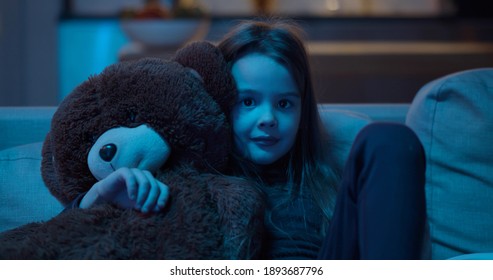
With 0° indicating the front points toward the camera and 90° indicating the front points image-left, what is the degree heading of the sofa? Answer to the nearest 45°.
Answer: approximately 0°

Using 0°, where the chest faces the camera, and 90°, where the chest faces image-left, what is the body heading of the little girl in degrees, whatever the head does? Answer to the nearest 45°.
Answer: approximately 0°
